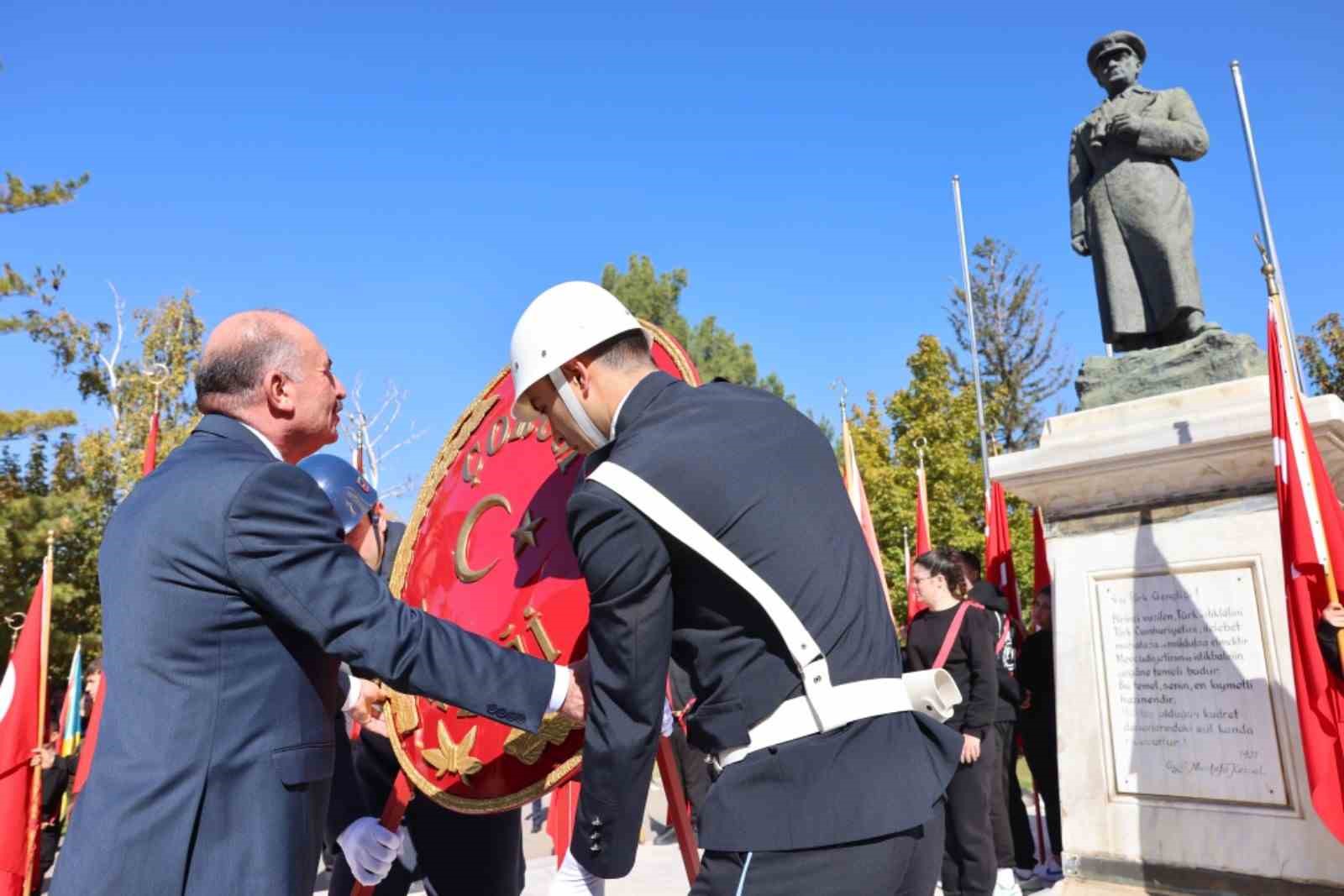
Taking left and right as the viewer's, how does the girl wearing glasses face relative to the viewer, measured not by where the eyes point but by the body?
facing the viewer and to the left of the viewer

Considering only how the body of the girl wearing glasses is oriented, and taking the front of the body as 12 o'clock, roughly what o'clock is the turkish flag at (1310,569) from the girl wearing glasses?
The turkish flag is roughly at 9 o'clock from the girl wearing glasses.

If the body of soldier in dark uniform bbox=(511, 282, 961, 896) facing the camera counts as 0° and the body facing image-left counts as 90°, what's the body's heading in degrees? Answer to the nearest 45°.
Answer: approximately 135°

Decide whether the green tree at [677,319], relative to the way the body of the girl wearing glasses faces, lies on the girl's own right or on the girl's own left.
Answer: on the girl's own right

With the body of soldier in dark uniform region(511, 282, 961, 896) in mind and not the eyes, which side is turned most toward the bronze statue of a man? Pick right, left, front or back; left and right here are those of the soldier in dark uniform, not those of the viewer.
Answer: right

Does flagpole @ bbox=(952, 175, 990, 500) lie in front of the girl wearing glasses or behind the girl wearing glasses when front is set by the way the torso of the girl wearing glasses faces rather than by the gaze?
behind

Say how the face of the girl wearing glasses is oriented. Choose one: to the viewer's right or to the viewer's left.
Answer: to the viewer's left

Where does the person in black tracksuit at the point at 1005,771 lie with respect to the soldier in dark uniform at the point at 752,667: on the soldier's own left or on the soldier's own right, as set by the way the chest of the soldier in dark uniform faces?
on the soldier's own right

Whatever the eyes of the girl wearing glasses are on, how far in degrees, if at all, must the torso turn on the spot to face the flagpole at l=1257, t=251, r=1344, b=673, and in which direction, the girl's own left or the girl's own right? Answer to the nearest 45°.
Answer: approximately 90° to the girl's own left

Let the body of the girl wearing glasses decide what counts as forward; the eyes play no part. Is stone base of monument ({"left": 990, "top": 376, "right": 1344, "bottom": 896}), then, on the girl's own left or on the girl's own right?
on the girl's own left

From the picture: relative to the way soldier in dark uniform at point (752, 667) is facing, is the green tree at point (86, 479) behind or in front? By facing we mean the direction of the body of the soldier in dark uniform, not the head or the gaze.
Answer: in front

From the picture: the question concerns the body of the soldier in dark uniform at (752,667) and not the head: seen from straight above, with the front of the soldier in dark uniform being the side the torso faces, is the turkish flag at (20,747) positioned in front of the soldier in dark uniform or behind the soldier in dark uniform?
in front

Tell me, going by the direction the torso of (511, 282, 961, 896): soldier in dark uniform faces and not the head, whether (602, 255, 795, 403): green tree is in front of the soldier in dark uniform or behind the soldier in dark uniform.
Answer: in front

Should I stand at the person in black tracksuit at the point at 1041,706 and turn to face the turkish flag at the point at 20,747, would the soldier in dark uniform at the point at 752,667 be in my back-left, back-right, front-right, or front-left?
front-left
